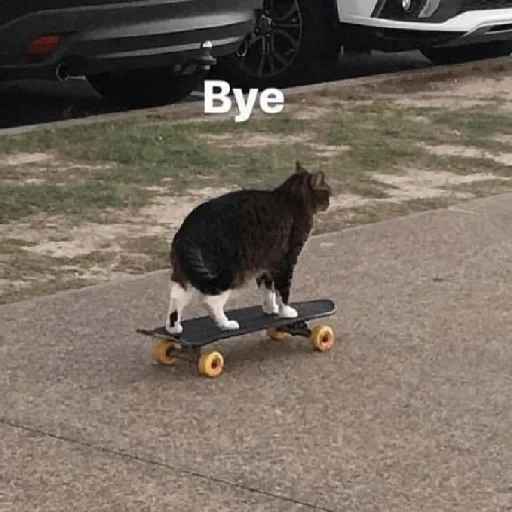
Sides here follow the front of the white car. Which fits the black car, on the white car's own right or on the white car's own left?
on the white car's own right

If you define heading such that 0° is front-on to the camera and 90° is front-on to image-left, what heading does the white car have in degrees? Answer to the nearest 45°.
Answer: approximately 315°
